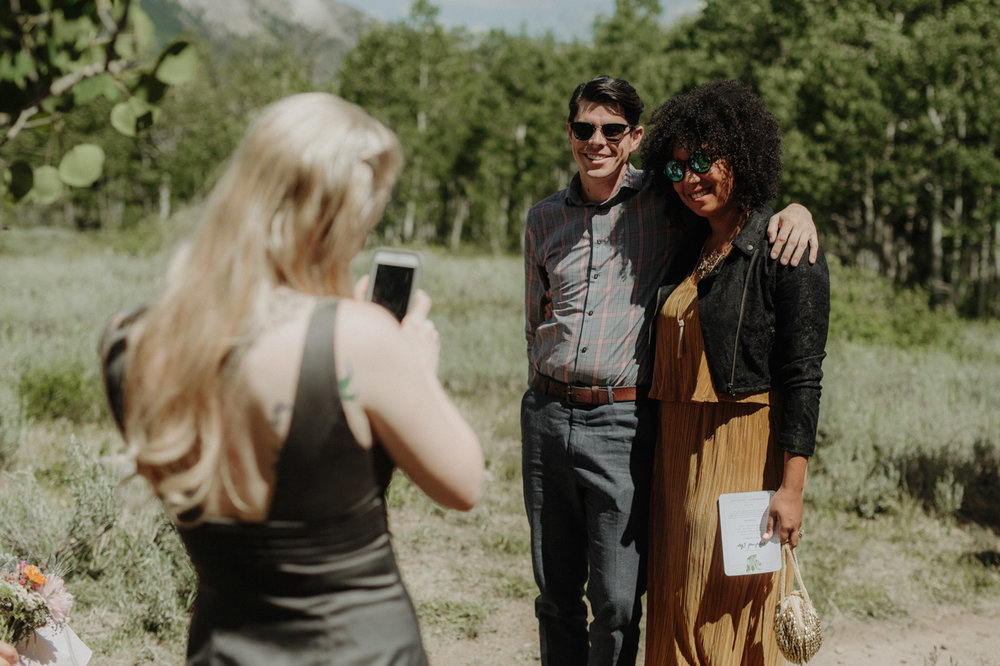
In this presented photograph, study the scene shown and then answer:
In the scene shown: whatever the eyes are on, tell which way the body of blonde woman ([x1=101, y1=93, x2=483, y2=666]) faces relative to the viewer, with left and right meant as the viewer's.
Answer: facing away from the viewer and to the right of the viewer

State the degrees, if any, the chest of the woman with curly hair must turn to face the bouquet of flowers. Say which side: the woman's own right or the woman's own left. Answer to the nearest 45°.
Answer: approximately 45° to the woman's own right

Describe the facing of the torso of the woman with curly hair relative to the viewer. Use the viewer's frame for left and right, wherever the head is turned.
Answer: facing the viewer and to the left of the viewer

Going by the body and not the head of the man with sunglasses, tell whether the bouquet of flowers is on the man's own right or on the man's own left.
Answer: on the man's own right

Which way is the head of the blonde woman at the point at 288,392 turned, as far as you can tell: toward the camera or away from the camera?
away from the camera

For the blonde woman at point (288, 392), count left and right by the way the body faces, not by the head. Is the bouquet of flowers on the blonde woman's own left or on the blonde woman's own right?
on the blonde woman's own left

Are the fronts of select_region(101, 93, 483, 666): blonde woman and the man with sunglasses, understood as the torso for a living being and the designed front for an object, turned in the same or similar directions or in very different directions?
very different directions

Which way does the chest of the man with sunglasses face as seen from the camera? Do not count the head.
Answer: toward the camera

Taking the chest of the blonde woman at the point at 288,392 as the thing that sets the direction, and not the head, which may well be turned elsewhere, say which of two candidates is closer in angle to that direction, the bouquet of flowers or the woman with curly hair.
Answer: the woman with curly hair

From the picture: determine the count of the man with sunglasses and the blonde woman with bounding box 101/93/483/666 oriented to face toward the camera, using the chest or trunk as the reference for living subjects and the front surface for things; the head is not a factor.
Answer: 1

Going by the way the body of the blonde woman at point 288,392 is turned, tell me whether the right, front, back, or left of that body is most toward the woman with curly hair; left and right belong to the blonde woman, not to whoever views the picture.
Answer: front
